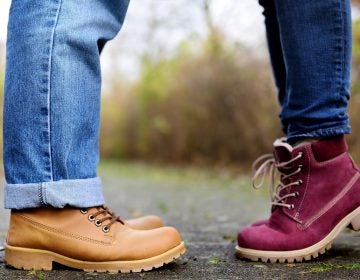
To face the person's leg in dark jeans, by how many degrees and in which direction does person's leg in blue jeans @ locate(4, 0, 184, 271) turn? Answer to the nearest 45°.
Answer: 0° — it already faces it

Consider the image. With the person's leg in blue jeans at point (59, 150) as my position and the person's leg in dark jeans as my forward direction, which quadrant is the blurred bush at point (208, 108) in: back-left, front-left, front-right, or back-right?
front-left

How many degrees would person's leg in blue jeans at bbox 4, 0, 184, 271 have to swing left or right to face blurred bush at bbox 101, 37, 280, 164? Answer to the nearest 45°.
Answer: approximately 90° to its left

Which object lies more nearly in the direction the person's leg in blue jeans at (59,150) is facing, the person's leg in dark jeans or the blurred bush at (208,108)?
the person's leg in dark jeans

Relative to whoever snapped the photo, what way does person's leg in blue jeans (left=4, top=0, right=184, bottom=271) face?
facing to the right of the viewer
